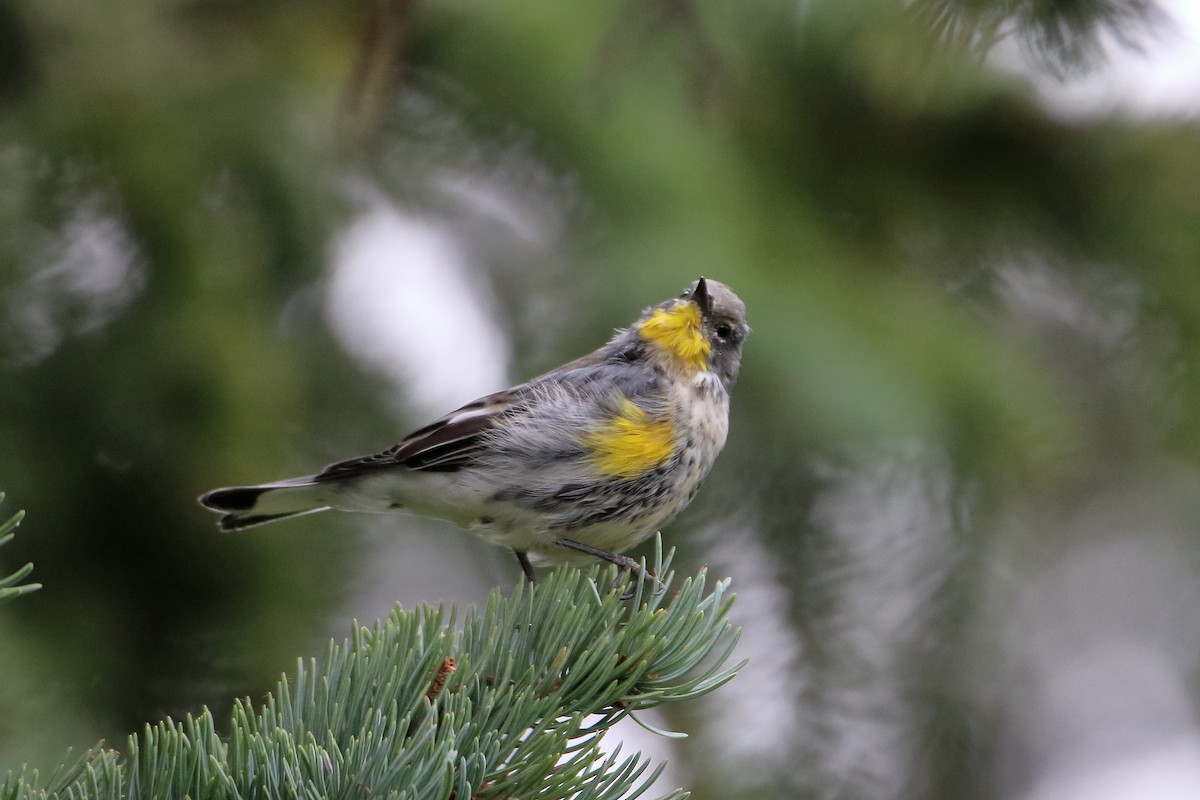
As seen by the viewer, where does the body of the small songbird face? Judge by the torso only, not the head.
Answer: to the viewer's right
